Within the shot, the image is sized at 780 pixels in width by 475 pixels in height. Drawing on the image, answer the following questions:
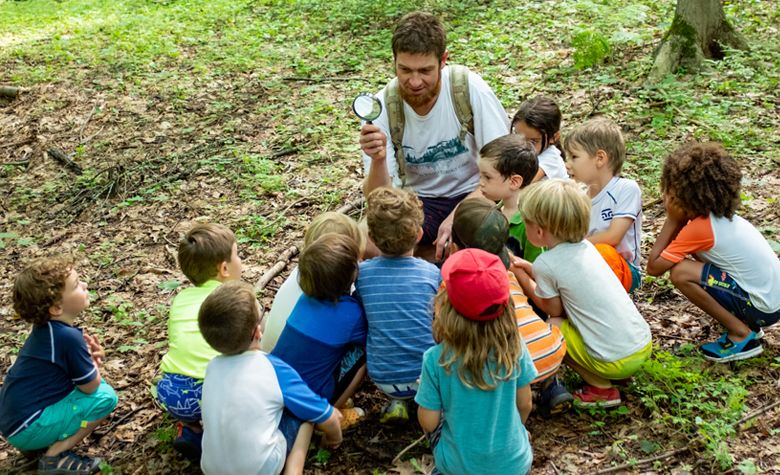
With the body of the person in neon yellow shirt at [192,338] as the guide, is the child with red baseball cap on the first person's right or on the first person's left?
on the first person's right

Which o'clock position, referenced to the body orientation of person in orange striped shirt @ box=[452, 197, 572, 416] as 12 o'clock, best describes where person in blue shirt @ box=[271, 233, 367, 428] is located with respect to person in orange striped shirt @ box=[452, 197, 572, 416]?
person in blue shirt @ box=[271, 233, 367, 428] is roughly at 10 o'clock from person in orange striped shirt @ box=[452, 197, 572, 416].

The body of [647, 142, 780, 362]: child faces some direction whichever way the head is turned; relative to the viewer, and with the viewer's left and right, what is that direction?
facing to the left of the viewer

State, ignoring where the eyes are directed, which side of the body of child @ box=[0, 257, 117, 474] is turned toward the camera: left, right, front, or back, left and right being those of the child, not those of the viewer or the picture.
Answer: right

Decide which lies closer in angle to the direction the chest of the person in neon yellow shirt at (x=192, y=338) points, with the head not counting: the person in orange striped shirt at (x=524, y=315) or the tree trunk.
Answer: the tree trunk

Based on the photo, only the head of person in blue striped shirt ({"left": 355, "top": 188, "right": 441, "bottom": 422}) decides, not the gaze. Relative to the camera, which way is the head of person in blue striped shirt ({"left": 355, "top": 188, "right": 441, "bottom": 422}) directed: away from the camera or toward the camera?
away from the camera

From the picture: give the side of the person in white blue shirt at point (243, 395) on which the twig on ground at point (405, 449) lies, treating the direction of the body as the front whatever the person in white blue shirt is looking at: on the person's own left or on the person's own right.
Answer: on the person's own right

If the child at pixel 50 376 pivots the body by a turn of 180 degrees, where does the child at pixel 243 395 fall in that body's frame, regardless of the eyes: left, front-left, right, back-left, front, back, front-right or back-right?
back-left

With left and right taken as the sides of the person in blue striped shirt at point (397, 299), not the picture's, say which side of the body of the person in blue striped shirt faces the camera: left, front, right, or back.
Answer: back

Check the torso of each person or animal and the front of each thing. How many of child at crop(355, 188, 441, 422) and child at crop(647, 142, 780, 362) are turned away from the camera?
1

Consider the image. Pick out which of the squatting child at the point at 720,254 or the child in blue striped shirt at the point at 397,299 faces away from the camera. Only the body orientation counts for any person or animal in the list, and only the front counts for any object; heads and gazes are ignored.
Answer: the child in blue striped shirt at the point at 397,299

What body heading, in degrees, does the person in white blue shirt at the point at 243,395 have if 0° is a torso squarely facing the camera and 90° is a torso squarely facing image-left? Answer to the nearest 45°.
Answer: approximately 225°

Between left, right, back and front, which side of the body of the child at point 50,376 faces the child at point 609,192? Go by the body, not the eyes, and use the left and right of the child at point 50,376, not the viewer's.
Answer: front

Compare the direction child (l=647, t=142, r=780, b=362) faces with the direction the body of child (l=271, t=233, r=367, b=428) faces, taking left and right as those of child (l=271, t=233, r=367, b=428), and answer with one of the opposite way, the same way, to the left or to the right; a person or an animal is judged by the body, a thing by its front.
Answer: to the left

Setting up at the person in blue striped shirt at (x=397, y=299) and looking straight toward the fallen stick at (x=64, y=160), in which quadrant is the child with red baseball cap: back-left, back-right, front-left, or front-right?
back-left
